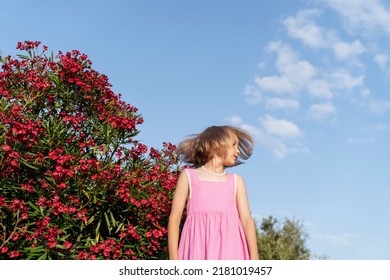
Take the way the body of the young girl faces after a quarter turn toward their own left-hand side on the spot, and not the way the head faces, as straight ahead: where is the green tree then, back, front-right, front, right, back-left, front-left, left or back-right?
left

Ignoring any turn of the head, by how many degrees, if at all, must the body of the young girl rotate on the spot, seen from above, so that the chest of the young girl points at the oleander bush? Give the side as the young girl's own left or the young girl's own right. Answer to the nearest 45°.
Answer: approximately 135° to the young girl's own right

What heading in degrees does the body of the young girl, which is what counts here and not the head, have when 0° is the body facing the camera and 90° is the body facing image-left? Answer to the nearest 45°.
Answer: approximately 0°

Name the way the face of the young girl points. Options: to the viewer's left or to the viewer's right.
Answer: to the viewer's right
